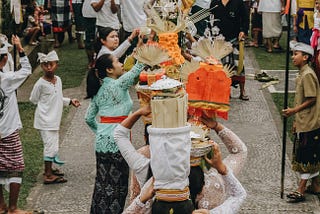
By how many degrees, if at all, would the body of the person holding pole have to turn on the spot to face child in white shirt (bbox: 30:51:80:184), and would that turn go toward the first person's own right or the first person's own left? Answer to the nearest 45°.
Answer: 0° — they already face them

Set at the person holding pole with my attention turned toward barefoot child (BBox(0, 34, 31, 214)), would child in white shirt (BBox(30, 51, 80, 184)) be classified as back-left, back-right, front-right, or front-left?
front-right

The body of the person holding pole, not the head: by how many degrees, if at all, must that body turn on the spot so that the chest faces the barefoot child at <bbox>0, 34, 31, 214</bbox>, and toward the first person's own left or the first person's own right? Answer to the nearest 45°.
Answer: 0° — they already face them

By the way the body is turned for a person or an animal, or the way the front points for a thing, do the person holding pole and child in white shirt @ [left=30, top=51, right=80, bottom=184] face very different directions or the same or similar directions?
very different directions

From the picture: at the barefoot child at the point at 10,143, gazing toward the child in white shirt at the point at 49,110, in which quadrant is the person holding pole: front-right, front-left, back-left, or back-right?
front-right

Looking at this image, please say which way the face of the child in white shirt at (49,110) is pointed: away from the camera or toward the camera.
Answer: toward the camera

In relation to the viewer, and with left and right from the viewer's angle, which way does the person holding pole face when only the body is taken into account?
facing to the left of the viewer

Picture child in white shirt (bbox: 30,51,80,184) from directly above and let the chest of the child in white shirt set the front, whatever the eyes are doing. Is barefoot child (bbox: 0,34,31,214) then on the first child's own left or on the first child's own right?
on the first child's own right

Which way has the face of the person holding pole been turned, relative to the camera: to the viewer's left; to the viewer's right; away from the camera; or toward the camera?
to the viewer's left

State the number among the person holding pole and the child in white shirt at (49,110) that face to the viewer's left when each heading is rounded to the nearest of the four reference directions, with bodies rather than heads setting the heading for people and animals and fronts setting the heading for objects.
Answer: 1

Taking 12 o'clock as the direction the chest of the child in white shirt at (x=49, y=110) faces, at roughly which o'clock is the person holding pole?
The person holding pole is roughly at 11 o'clock from the child in white shirt.

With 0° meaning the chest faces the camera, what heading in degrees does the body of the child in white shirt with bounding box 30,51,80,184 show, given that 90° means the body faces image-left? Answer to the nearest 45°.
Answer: approximately 315°
